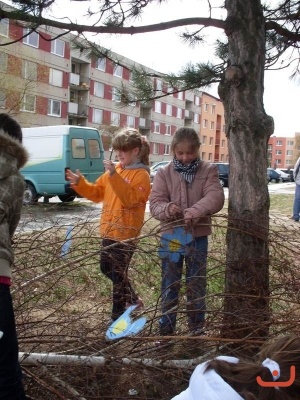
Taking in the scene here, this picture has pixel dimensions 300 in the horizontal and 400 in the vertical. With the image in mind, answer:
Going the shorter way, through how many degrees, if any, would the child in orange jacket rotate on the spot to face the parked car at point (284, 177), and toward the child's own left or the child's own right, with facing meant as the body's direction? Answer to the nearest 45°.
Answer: approximately 135° to the child's own right

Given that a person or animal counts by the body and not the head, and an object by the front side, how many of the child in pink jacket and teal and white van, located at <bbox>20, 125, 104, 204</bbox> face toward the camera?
1

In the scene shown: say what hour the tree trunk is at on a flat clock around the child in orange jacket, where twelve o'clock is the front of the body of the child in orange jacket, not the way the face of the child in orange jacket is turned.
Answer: The tree trunk is roughly at 8 o'clock from the child in orange jacket.

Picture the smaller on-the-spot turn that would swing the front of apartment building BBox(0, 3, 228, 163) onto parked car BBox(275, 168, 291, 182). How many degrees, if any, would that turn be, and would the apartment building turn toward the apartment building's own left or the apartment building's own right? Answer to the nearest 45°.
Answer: approximately 90° to the apartment building's own left

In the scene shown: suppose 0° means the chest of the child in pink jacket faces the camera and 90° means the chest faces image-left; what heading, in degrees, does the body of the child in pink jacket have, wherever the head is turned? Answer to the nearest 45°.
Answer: approximately 0°
